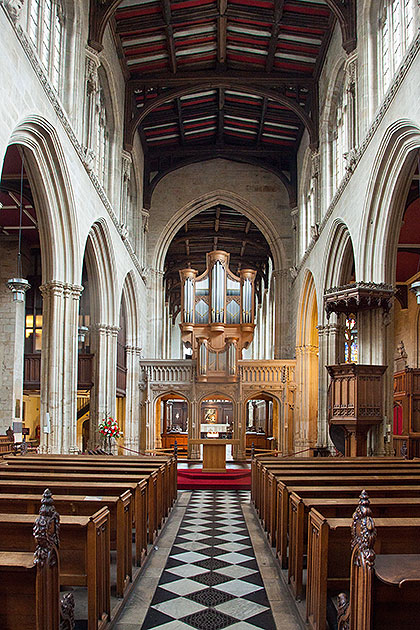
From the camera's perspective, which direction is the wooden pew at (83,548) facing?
away from the camera

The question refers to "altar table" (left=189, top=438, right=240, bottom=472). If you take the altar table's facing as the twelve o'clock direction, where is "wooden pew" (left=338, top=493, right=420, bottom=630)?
The wooden pew is roughly at 12 o'clock from the altar table.

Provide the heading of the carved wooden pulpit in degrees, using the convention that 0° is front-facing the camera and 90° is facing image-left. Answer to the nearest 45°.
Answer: approximately 45°

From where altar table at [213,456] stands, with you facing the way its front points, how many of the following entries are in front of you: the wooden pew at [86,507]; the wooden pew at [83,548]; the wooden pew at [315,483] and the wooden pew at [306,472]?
4

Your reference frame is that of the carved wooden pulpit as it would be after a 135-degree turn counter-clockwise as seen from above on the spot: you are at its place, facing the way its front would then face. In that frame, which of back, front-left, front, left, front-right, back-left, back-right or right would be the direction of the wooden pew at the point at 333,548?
right

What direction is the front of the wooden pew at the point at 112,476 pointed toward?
away from the camera

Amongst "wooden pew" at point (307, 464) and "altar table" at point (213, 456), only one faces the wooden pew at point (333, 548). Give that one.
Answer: the altar table

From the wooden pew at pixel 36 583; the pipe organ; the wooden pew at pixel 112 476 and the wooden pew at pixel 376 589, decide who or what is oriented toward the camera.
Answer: the pipe organ

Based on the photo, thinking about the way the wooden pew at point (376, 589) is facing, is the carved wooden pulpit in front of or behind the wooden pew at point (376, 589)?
in front

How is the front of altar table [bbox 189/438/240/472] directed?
toward the camera

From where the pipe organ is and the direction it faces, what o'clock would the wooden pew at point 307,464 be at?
The wooden pew is roughly at 12 o'clock from the pipe organ.
